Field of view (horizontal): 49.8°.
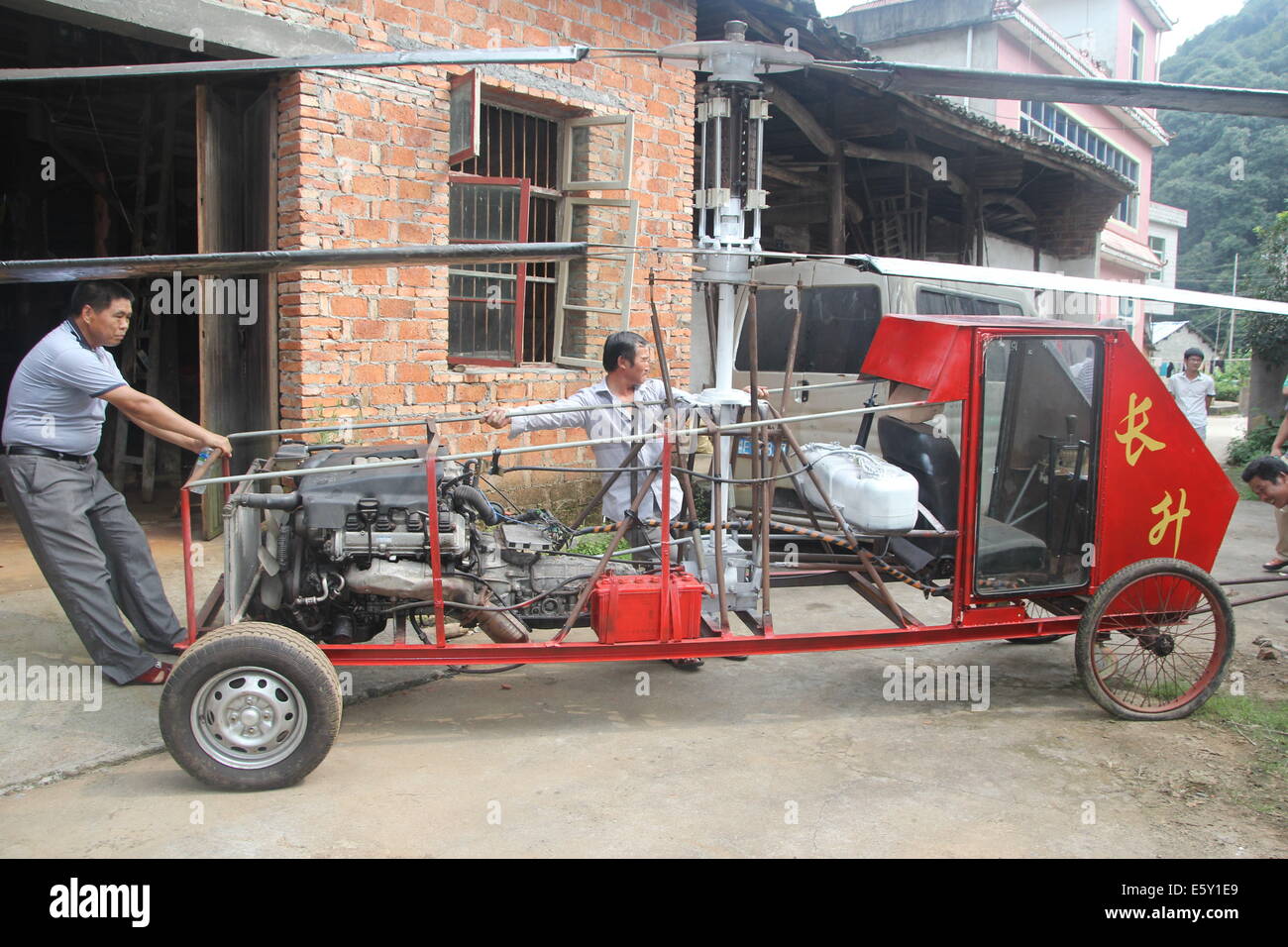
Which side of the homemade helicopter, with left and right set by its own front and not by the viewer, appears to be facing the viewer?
right

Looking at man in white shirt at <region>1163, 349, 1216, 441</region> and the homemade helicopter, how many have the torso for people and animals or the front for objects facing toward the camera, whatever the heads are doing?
1

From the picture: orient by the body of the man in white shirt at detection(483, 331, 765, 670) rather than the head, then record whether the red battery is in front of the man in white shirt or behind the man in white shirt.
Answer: in front

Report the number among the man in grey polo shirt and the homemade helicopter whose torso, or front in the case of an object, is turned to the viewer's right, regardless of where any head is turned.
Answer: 2

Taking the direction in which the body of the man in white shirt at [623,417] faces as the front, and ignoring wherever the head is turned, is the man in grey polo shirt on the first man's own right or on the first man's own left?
on the first man's own right

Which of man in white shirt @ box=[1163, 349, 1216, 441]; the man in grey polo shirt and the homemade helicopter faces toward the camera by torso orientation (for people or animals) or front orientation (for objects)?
the man in white shirt

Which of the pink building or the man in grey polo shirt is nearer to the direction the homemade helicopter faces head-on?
the pink building

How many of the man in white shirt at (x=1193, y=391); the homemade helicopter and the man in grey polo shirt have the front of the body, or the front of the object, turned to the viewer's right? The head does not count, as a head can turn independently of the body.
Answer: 2

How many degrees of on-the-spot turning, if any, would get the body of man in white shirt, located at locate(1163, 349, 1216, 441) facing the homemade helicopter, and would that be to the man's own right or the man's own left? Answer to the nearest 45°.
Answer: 0° — they already face it

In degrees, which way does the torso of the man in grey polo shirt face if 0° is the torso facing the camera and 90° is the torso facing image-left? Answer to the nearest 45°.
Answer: approximately 270°

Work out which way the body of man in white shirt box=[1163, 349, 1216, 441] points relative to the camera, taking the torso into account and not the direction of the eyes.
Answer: toward the camera

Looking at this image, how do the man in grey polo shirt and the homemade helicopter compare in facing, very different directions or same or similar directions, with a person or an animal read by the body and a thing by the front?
same or similar directions

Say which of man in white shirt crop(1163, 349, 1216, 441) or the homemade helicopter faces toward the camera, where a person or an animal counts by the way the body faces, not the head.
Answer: the man in white shirt

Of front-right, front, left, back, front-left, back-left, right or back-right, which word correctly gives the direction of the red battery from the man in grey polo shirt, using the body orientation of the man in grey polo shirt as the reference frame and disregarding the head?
front-right
